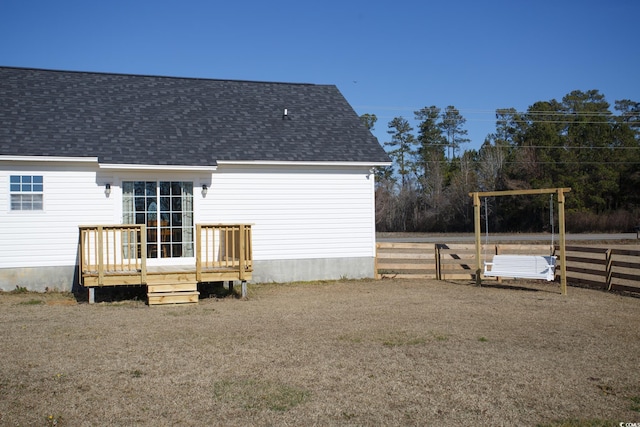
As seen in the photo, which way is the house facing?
away from the camera

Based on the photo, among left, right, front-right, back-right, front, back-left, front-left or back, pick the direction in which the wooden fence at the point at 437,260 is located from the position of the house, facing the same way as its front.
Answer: right

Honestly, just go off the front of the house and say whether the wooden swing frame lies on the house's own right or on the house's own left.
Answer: on the house's own right
